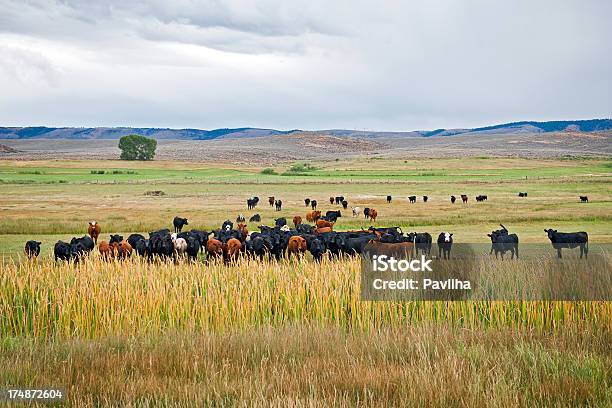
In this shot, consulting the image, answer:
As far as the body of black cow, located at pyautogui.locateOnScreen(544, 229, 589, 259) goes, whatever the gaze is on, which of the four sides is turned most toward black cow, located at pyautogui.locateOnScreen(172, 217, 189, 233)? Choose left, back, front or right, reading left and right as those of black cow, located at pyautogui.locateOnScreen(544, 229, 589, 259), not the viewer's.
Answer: front

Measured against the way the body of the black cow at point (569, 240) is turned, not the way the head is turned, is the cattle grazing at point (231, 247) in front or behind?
in front

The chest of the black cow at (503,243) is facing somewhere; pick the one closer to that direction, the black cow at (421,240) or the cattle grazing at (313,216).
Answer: the black cow

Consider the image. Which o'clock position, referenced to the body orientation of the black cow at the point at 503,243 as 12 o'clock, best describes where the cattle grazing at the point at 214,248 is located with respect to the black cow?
The cattle grazing is roughly at 1 o'clock from the black cow.

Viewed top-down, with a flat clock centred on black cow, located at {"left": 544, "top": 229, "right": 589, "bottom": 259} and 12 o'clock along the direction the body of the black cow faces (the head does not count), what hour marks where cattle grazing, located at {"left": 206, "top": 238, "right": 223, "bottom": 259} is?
The cattle grazing is roughly at 11 o'clock from the black cow.

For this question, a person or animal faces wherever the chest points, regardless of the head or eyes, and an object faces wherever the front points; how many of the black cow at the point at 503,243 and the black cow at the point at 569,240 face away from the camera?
0

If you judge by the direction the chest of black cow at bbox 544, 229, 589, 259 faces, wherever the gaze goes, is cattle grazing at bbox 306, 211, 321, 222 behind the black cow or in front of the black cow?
in front

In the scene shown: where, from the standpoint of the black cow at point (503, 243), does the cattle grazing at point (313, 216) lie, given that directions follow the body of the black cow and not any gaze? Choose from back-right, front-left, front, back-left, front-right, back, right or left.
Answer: right

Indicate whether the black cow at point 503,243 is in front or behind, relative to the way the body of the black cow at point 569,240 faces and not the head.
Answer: in front

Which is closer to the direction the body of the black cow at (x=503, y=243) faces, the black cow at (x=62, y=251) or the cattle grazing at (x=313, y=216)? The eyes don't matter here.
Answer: the black cow

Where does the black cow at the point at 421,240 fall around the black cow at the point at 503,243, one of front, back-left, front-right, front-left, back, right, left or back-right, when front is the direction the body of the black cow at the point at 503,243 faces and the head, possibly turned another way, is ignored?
front-right

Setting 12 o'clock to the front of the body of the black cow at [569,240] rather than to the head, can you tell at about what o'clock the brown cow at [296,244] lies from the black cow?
The brown cow is roughly at 11 o'clock from the black cow.

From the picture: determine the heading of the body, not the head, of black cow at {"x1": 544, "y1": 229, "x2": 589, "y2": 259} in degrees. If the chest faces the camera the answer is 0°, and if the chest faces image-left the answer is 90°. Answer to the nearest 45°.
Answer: approximately 90°

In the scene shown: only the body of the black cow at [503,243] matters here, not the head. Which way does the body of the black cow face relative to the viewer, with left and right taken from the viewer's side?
facing the viewer and to the left of the viewer
